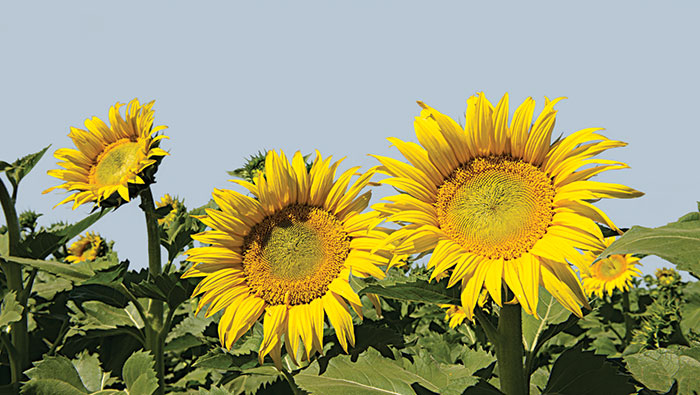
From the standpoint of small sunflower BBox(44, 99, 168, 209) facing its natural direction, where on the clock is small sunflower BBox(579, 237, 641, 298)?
small sunflower BBox(579, 237, 641, 298) is roughly at 7 o'clock from small sunflower BBox(44, 99, 168, 209).

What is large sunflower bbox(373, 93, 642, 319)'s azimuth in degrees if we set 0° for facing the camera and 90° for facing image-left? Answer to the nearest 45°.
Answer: approximately 0°

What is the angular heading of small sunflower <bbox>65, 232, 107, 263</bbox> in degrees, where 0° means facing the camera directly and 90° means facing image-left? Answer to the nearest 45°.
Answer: approximately 45°

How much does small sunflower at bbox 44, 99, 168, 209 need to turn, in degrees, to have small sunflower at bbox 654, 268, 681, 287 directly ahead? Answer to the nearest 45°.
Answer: approximately 135° to its left

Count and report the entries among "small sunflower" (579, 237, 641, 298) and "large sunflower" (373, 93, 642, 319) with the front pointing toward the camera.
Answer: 2

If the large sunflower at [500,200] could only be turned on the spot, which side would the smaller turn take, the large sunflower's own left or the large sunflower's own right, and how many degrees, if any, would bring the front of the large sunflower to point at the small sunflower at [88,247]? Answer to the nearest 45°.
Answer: approximately 135° to the large sunflower's own right

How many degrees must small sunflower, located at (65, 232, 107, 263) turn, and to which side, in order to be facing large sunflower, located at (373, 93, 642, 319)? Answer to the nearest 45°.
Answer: approximately 45° to its left
